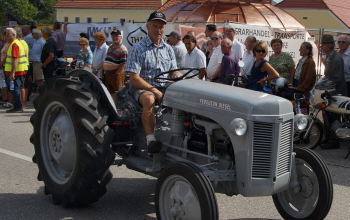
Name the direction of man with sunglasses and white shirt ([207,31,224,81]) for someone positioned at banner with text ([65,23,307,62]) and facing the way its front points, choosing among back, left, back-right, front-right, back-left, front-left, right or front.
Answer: front

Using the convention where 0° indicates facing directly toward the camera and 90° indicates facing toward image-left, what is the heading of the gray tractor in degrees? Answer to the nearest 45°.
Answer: approximately 315°

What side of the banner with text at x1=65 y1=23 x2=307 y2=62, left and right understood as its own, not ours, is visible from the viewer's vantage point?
front

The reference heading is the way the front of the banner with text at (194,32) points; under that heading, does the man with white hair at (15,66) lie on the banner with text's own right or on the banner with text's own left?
on the banner with text's own right

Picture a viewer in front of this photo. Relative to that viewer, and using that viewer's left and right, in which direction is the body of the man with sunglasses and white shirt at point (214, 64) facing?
facing the viewer and to the left of the viewer

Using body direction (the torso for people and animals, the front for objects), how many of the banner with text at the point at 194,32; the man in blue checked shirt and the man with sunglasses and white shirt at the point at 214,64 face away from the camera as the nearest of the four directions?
0

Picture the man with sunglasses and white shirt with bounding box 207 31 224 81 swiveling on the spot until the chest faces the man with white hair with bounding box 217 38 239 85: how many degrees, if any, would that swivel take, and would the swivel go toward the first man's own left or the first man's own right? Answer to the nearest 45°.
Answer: approximately 45° to the first man's own left

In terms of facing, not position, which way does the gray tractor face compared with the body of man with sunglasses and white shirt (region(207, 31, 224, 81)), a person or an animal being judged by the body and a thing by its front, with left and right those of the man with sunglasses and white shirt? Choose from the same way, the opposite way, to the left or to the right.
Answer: to the left

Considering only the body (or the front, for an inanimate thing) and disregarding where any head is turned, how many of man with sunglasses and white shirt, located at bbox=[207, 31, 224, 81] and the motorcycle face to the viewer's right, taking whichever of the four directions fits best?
0

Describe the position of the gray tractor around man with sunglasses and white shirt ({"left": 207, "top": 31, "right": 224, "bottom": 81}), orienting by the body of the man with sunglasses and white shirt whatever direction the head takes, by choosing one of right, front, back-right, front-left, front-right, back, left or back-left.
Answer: front-left
